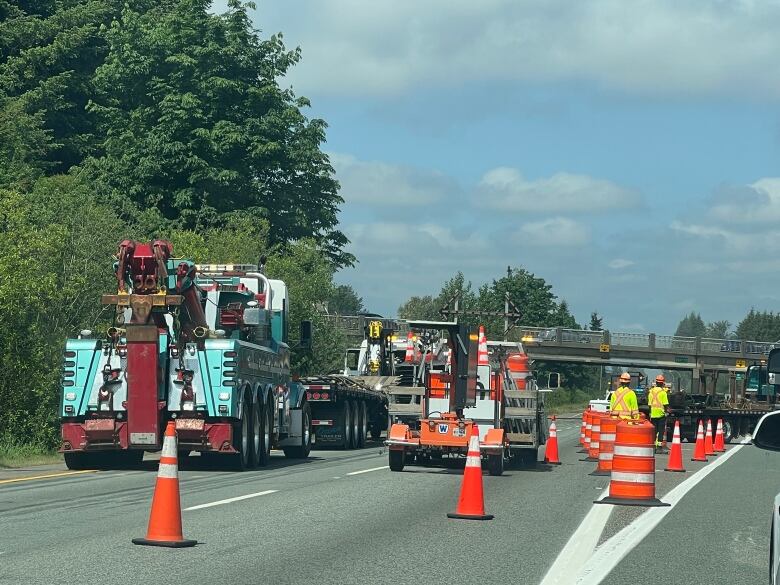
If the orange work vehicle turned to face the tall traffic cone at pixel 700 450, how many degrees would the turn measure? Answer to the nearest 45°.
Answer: approximately 45° to its right

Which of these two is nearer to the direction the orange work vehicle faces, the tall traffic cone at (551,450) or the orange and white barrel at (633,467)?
the tall traffic cone

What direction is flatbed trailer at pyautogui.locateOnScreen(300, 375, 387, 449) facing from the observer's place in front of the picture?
facing away from the viewer and to the right of the viewer

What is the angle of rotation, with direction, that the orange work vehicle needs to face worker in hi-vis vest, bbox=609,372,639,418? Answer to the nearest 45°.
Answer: approximately 45° to its right

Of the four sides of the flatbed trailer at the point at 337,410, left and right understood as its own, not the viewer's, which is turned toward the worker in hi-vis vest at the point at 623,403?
right

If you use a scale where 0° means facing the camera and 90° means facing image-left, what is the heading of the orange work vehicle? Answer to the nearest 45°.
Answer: approximately 180°

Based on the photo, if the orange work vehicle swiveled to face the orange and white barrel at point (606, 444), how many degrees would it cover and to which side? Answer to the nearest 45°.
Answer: approximately 90° to its right

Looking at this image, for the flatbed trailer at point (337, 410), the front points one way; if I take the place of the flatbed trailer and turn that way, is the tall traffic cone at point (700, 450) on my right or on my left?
on my right

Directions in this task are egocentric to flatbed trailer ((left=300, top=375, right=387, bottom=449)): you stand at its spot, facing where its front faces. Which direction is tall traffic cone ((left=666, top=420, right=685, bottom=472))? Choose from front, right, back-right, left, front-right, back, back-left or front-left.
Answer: right

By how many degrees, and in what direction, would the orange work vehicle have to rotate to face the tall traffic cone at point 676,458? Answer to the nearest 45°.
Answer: approximately 45° to its right

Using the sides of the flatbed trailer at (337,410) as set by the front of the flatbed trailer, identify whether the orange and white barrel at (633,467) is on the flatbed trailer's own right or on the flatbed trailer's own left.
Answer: on the flatbed trailer's own right

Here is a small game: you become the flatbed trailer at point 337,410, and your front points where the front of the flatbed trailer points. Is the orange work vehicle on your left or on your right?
on your right
